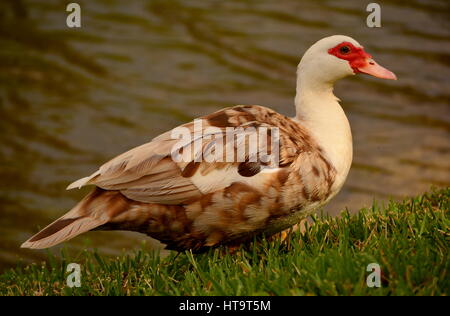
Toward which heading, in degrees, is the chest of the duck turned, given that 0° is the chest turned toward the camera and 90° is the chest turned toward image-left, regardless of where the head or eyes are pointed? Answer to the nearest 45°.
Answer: approximately 270°
